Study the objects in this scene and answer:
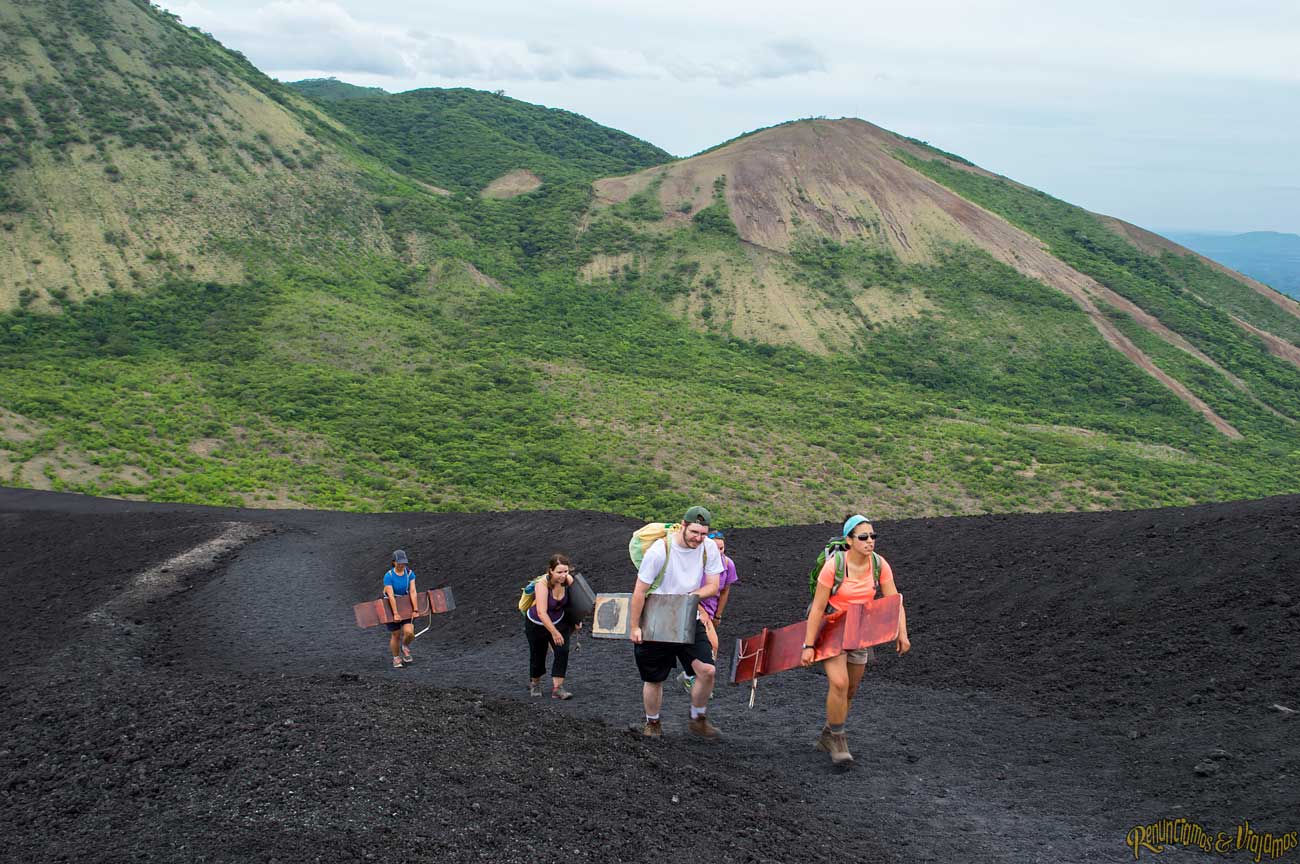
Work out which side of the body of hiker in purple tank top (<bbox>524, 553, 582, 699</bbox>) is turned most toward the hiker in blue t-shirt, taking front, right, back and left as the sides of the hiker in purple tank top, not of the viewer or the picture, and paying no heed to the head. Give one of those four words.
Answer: back

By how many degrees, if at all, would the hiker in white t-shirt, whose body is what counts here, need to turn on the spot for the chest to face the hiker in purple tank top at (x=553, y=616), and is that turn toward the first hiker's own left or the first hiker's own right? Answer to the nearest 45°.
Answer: approximately 180°

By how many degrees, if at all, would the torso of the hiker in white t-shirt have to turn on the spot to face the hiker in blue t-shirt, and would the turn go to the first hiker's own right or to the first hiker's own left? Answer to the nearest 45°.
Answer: approximately 180°

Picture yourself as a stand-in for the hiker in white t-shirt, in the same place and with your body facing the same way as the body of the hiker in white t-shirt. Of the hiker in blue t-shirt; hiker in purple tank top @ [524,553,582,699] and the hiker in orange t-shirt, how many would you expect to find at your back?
2

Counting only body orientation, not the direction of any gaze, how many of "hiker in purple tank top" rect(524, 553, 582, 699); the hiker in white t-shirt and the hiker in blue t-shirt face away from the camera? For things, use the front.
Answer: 0

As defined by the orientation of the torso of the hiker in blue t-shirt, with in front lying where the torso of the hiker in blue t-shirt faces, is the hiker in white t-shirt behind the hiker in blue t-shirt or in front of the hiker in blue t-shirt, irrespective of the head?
in front

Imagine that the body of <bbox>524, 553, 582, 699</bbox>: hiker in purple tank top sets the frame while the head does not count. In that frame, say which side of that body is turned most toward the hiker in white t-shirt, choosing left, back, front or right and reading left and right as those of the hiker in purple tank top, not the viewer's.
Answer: front

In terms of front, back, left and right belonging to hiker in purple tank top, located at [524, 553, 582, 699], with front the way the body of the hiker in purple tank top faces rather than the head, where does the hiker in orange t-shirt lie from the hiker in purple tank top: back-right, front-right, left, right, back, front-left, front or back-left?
front

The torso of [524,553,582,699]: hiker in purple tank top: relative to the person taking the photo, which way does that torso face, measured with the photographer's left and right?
facing the viewer and to the right of the viewer

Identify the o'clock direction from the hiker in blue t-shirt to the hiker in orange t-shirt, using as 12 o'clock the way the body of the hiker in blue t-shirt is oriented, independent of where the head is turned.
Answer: The hiker in orange t-shirt is roughly at 11 o'clock from the hiker in blue t-shirt.

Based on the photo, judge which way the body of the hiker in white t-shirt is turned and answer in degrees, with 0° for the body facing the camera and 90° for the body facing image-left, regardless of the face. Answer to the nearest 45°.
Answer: approximately 315°
